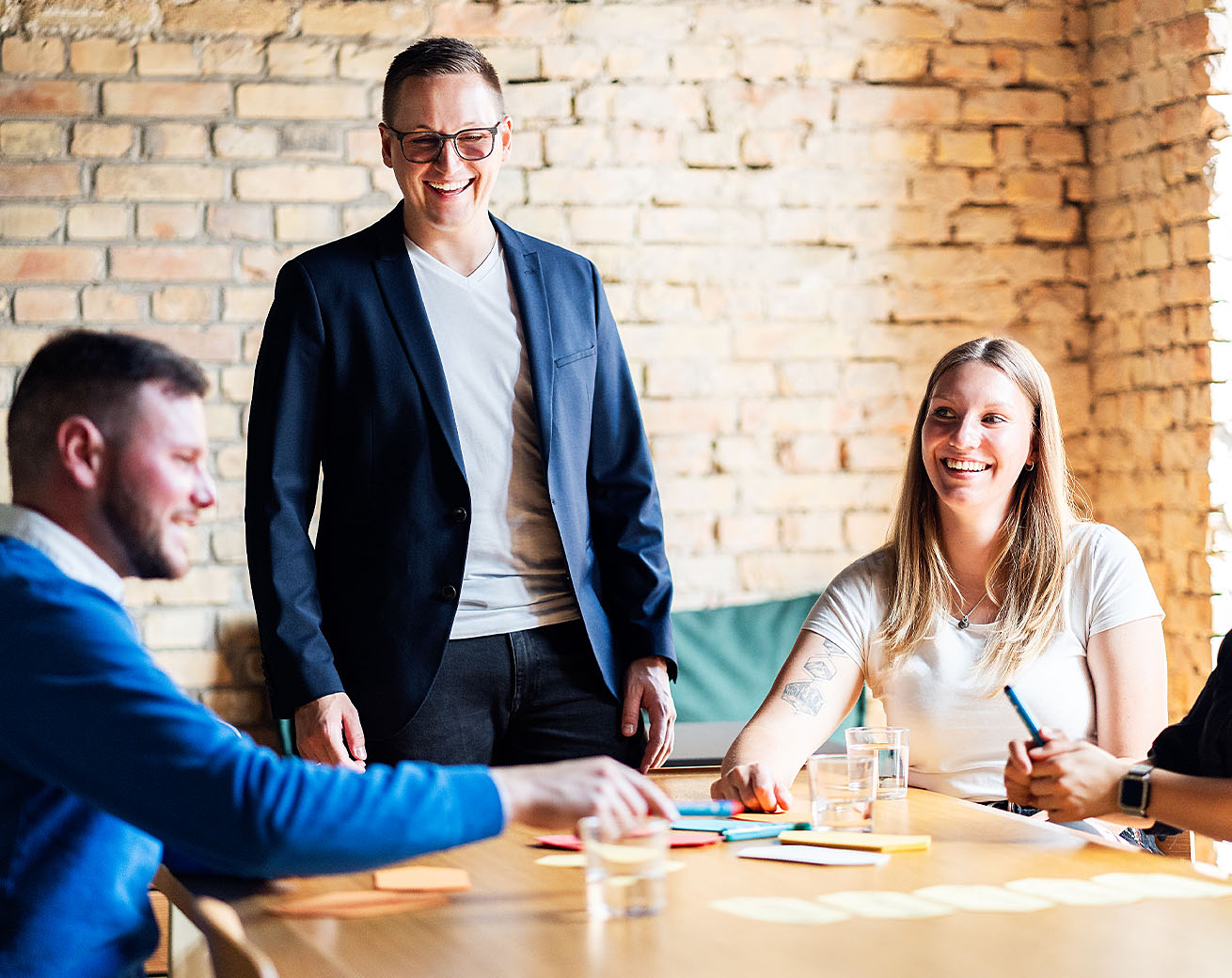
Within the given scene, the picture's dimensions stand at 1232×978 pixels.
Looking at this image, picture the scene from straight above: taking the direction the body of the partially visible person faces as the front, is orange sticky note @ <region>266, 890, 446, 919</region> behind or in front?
in front

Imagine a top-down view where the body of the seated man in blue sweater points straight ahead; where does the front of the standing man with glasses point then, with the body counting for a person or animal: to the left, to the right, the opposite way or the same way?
to the right

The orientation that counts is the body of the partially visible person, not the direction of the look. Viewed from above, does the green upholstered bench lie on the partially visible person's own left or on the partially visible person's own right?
on the partially visible person's own right

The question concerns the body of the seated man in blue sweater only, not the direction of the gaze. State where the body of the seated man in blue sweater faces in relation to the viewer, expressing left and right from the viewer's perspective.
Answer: facing to the right of the viewer

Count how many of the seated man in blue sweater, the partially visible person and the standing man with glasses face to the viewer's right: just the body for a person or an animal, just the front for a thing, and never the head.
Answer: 1

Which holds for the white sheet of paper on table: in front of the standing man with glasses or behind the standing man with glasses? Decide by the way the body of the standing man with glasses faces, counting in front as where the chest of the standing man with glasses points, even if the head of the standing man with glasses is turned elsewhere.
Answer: in front

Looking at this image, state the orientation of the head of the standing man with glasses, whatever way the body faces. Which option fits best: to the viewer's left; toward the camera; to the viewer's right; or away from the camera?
toward the camera

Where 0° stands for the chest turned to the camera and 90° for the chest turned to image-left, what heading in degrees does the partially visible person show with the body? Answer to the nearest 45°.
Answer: approximately 90°

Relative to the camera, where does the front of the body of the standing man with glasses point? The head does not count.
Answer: toward the camera

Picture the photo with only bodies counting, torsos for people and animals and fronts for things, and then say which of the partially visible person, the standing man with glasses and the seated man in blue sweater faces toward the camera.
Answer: the standing man with glasses

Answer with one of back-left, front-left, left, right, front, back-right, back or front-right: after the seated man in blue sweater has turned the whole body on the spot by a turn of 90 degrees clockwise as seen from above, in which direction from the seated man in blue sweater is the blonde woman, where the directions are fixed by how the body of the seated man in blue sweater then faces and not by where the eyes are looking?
back-left

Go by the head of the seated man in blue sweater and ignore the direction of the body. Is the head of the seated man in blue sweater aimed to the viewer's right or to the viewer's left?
to the viewer's right
